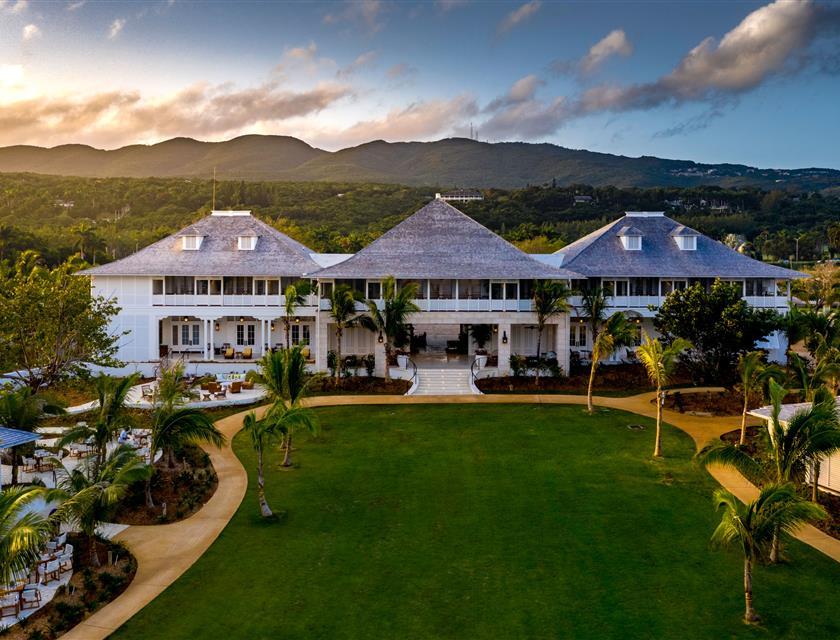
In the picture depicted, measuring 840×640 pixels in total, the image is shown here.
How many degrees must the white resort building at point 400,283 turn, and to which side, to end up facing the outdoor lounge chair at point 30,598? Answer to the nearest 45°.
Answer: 0° — it already faces it

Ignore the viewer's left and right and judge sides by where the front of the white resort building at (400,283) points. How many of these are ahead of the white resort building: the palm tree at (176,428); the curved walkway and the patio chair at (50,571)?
3

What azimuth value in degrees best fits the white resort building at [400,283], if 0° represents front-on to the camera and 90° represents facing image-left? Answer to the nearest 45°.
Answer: approximately 0°

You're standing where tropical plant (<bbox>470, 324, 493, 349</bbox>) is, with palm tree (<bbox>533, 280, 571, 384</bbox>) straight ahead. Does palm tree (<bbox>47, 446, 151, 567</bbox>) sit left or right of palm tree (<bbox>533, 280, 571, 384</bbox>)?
right

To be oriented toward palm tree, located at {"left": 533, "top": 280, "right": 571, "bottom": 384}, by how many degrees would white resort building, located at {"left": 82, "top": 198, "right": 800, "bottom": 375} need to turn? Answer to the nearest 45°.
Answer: approximately 45° to its left

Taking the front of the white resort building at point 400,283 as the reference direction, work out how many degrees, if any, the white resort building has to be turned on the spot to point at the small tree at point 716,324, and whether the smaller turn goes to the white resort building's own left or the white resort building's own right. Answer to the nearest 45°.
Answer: approximately 45° to the white resort building's own left
